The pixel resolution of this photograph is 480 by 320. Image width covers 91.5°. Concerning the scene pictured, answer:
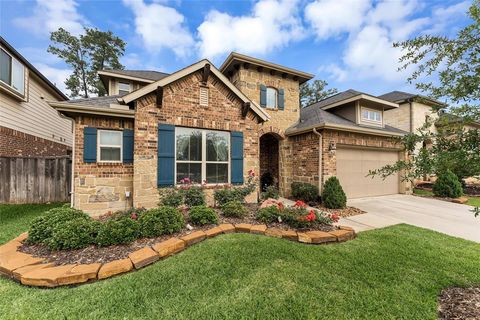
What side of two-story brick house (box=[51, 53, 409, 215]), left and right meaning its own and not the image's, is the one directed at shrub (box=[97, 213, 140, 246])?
front

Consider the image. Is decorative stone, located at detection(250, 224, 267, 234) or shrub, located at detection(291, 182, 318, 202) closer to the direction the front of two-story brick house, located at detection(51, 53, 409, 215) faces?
the decorative stone

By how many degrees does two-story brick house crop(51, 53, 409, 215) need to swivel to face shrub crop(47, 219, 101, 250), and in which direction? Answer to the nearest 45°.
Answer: approximately 45° to its right

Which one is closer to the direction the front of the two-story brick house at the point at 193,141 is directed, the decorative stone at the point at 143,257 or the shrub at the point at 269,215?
the decorative stone

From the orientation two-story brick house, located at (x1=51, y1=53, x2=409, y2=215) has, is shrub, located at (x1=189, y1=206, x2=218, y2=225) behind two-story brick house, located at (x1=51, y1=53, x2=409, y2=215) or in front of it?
in front

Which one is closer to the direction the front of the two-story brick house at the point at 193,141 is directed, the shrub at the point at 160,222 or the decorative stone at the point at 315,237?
the shrub

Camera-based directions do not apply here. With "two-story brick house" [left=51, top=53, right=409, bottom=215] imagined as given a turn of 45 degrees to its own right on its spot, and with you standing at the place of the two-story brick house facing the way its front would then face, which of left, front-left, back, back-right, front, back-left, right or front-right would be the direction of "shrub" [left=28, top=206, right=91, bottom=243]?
front

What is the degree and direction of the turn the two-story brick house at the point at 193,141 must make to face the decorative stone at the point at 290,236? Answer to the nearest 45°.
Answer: approximately 45° to its left

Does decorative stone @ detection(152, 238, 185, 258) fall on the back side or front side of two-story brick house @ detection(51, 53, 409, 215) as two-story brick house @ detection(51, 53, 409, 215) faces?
on the front side

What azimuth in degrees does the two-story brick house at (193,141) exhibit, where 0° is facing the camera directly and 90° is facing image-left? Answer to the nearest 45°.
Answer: approximately 0°

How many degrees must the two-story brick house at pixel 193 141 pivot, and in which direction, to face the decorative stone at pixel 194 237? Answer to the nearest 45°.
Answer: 0° — it already faces it

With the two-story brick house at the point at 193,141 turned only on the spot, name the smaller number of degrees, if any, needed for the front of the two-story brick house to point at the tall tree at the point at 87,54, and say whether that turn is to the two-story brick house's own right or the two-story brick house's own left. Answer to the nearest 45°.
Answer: approximately 135° to the two-story brick house's own right

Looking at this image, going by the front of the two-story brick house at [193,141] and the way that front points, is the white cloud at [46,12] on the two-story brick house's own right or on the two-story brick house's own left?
on the two-story brick house's own right
